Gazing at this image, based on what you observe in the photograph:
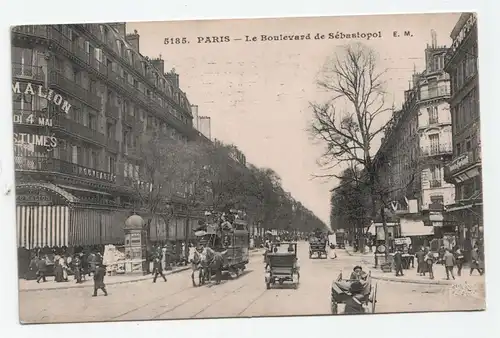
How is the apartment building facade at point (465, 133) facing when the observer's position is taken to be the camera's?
facing to the left of the viewer

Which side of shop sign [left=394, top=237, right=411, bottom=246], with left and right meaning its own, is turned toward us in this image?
front

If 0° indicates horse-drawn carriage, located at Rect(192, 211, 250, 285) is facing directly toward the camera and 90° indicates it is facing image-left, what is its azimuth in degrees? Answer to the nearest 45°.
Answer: approximately 45°

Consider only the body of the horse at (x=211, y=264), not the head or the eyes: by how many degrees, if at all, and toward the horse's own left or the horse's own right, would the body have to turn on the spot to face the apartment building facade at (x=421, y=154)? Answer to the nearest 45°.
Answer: approximately 135° to the horse's own left

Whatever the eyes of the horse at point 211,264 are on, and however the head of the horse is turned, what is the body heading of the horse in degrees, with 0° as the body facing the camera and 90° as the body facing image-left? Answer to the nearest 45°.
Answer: approximately 45°

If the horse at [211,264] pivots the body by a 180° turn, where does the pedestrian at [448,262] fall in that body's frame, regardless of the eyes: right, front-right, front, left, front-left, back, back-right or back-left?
front-right

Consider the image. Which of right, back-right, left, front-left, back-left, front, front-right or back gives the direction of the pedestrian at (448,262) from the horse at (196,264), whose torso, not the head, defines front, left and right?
back-left
